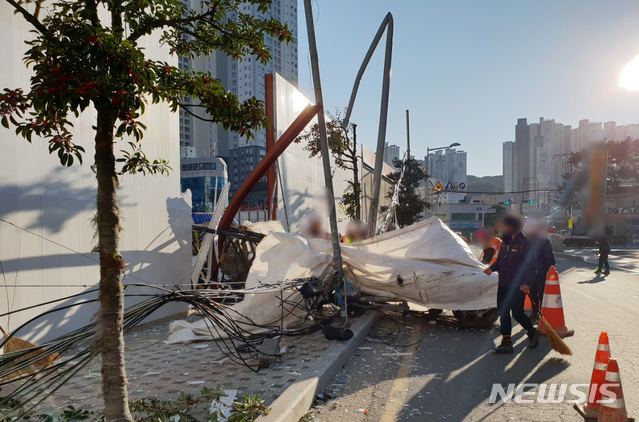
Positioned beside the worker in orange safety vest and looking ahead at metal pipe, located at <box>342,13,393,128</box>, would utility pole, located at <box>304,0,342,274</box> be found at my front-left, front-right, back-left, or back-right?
front-left

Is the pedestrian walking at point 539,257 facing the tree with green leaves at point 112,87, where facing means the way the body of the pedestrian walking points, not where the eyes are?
no

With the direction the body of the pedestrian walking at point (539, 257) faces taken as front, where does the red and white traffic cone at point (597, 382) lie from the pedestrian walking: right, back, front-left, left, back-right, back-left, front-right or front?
left

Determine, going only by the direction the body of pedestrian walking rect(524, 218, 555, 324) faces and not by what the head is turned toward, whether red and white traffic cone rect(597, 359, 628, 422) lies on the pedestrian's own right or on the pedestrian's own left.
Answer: on the pedestrian's own left

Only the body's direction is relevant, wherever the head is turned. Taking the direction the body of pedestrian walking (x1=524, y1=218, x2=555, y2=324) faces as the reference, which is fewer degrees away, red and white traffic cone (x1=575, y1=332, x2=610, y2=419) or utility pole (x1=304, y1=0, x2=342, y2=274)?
the utility pole

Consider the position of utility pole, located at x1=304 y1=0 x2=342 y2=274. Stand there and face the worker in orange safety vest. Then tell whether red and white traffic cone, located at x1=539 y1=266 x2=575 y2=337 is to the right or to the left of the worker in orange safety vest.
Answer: right

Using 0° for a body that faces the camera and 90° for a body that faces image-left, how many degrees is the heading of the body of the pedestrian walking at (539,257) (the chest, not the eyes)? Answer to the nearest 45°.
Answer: approximately 90°

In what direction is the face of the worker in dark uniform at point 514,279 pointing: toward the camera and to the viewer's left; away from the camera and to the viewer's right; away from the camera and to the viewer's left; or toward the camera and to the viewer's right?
toward the camera and to the viewer's left

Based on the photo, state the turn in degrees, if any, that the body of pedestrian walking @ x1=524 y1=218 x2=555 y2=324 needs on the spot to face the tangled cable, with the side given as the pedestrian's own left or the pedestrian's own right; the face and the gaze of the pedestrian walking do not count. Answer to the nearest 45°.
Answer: approximately 45° to the pedestrian's own left

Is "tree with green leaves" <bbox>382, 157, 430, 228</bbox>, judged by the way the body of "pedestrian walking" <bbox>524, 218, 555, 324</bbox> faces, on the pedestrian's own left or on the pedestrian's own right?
on the pedestrian's own right

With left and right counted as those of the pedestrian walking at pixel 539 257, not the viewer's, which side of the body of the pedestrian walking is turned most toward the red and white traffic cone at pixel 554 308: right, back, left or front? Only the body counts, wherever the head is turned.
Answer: left
